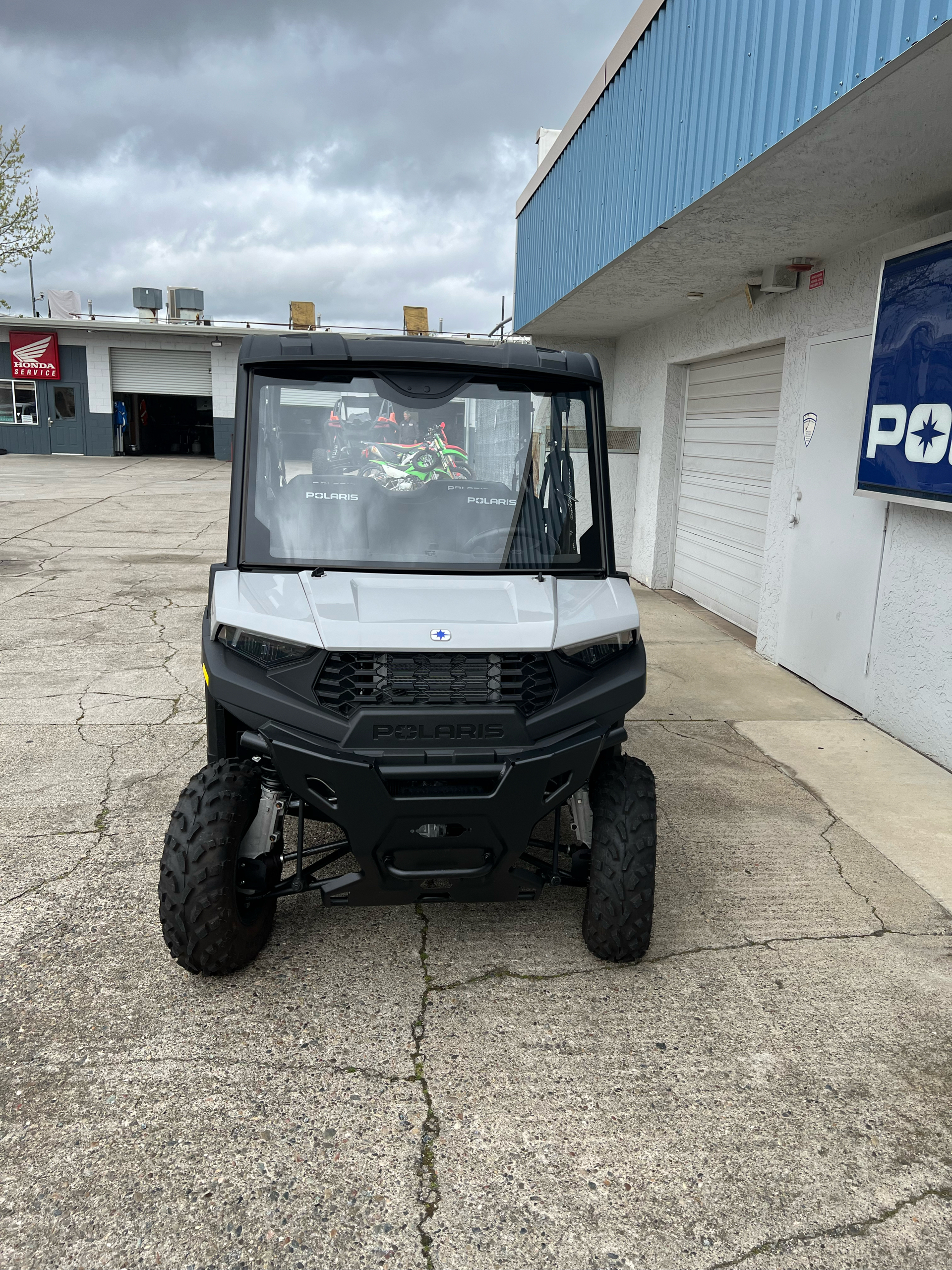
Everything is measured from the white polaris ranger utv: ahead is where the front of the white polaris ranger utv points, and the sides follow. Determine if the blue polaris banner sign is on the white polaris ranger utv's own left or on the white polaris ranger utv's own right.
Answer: on the white polaris ranger utv's own left

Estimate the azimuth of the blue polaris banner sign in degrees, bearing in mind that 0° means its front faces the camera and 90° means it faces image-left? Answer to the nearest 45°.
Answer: approximately 45°

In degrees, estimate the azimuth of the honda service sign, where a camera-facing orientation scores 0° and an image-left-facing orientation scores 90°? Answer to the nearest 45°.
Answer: approximately 0°

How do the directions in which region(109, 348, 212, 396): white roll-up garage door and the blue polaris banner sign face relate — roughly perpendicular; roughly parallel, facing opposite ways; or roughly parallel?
roughly perpendicular

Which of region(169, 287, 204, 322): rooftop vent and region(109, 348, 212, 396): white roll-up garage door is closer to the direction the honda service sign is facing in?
the white roll-up garage door

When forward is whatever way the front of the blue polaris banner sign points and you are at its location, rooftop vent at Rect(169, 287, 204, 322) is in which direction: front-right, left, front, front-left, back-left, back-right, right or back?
right

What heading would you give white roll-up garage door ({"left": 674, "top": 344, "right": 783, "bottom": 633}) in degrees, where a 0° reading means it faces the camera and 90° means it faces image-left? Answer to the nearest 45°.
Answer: approximately 45°

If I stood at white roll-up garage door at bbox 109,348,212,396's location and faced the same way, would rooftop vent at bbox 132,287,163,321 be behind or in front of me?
behind

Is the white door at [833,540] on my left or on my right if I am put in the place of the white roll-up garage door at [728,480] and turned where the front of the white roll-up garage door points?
on my left

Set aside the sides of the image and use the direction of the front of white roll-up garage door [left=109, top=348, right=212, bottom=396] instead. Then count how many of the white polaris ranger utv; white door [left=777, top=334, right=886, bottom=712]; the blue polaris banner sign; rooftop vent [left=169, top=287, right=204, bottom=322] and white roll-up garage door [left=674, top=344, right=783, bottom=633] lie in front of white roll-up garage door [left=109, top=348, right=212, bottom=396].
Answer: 4
